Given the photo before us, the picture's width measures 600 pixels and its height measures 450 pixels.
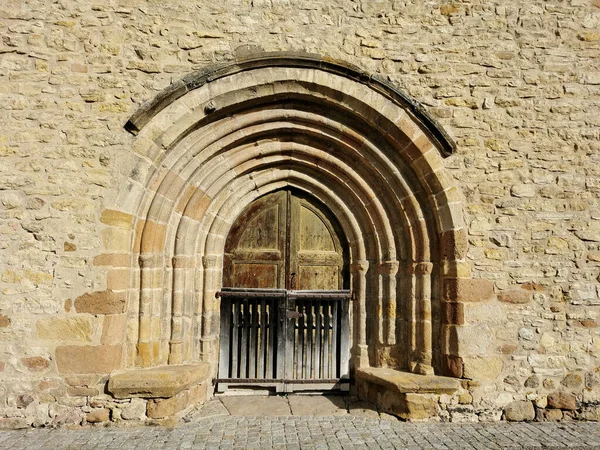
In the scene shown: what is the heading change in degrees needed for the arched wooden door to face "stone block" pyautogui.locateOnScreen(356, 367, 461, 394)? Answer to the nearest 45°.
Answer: approximately 45° to its left

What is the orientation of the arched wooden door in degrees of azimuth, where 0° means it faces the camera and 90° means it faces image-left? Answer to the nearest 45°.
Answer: approximately 0°

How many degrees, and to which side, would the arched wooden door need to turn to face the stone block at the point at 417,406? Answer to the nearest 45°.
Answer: approximately 45° to its left
